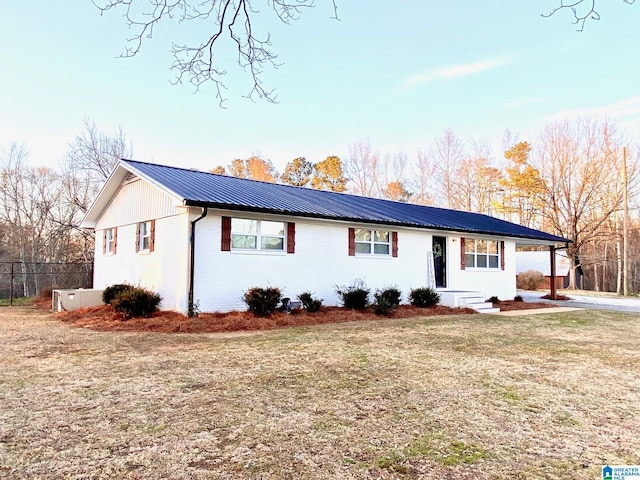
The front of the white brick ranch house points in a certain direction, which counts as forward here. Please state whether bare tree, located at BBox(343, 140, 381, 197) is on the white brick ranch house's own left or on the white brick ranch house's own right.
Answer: on the white brick ranch house's own left

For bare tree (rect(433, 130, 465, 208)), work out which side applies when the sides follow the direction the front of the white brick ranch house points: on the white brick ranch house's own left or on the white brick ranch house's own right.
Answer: on the white brick ranch house's own left

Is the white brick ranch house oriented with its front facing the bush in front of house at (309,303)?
yes

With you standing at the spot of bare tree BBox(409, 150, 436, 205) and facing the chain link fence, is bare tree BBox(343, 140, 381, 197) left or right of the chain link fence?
right

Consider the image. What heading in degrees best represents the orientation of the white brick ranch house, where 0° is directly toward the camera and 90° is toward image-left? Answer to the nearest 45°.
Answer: approximately 315°

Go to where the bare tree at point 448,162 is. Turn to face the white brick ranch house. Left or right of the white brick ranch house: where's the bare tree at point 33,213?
right

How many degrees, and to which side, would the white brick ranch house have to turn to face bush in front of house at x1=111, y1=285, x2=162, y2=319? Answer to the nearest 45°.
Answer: approximately 90° to its right

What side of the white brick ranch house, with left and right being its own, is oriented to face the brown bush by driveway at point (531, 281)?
left

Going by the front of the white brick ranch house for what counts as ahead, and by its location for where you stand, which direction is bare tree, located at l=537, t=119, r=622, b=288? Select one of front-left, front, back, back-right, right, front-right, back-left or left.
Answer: left
